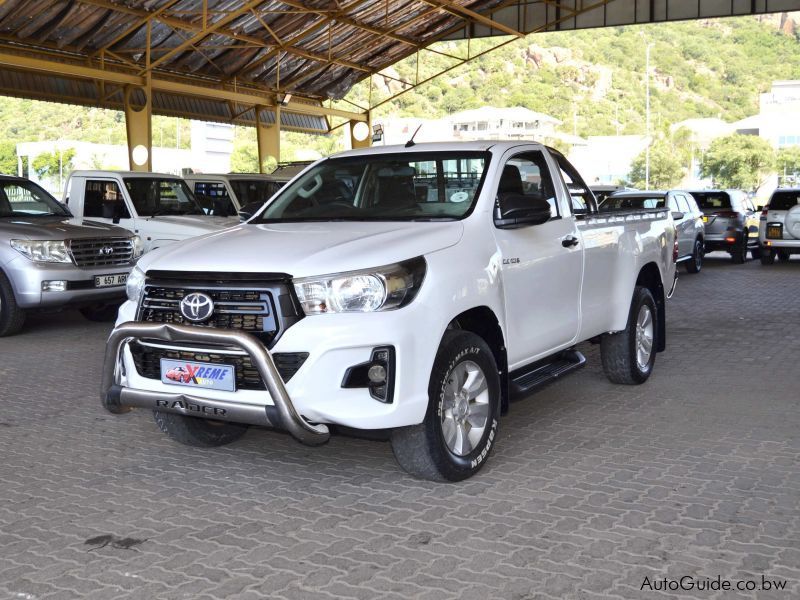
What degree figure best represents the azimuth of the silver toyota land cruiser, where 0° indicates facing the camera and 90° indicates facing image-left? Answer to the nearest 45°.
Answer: approximately 315°

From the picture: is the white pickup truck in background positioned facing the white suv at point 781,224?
no

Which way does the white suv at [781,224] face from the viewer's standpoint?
away from the camera

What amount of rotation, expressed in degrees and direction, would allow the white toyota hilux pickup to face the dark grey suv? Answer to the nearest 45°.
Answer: approximately 180°

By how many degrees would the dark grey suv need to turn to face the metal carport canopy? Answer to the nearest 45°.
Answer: approximately 135° to its left

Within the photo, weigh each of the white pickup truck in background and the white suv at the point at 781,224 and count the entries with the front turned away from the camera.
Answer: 1

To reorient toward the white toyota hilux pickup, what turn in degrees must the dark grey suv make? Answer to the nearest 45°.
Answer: approximately 135° to its right

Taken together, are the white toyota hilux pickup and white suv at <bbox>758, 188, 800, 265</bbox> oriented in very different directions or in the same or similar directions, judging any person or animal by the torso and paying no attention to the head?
very different directions

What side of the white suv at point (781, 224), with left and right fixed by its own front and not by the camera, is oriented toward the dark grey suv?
left

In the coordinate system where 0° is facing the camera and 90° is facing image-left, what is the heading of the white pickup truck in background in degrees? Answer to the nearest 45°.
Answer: approximately 315°

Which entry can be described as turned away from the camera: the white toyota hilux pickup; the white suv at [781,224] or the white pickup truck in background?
the white suv

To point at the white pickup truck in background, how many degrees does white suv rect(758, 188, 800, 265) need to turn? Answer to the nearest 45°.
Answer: approximately 135° to its left

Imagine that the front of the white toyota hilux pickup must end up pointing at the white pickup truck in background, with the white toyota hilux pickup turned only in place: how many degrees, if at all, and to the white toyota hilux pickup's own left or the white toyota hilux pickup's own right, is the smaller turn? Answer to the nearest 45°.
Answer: approximately 90° to the white toyota hilux pickup's own right

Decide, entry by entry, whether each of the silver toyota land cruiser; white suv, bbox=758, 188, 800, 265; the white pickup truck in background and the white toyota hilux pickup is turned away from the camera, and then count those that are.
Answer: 1

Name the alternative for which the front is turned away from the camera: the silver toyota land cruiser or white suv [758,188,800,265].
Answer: the white suv

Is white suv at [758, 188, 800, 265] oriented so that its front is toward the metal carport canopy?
no

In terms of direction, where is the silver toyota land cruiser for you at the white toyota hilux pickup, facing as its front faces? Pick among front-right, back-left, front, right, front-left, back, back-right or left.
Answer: right
